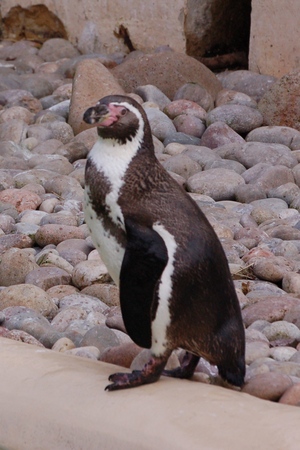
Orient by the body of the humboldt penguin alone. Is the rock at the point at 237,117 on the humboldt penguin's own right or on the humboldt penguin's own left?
on the humboldt penguin's own right

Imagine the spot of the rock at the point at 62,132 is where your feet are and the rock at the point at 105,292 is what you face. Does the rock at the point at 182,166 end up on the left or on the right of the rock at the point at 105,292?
left

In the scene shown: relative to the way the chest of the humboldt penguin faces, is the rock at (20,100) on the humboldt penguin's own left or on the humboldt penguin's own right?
on the humboldt penguin's own right

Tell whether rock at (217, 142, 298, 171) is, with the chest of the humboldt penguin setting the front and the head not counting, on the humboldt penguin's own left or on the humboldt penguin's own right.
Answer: on the humboldt penguin's own right

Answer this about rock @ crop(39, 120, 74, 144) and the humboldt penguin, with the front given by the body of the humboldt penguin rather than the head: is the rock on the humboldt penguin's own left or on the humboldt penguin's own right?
on the humboldt penguin's own right

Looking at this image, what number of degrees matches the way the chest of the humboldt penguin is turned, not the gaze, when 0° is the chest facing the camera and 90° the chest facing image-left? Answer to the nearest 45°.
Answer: approximately 90°

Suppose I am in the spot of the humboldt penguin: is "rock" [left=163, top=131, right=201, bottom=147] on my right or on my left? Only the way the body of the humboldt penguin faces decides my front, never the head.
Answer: on my right

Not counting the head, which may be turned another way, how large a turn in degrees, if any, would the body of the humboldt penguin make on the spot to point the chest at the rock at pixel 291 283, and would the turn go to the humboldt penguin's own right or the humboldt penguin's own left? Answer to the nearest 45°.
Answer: approximately 135° to the humboldt penguin's own right

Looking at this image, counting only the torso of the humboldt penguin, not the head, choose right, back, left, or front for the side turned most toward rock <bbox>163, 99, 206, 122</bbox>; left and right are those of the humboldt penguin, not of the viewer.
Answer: right

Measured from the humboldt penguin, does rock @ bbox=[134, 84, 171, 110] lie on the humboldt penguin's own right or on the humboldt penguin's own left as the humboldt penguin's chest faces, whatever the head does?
on the humboldt penguin's own right
